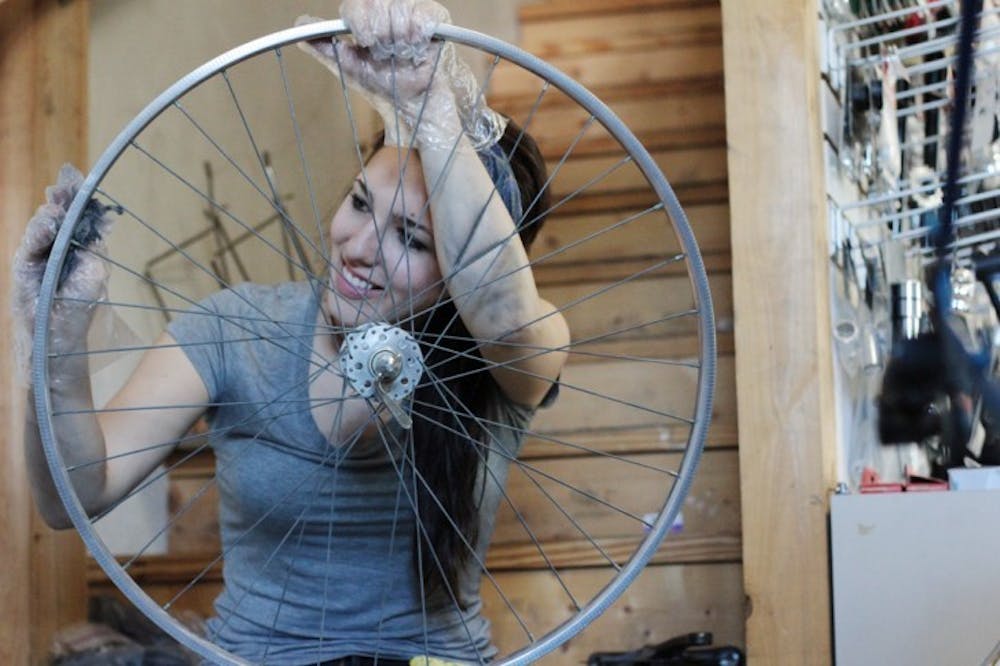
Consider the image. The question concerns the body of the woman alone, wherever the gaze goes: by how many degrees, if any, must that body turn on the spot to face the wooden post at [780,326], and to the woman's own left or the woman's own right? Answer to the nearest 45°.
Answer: approximately 90° to the woman's own left

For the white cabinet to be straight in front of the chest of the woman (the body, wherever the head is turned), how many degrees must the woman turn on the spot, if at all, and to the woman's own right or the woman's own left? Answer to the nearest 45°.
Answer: approximately 90° to the woman's own left

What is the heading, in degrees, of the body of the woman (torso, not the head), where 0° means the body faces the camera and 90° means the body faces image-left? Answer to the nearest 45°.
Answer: approximately 0°

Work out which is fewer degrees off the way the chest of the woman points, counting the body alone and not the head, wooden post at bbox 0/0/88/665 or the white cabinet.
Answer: the white cabinet
